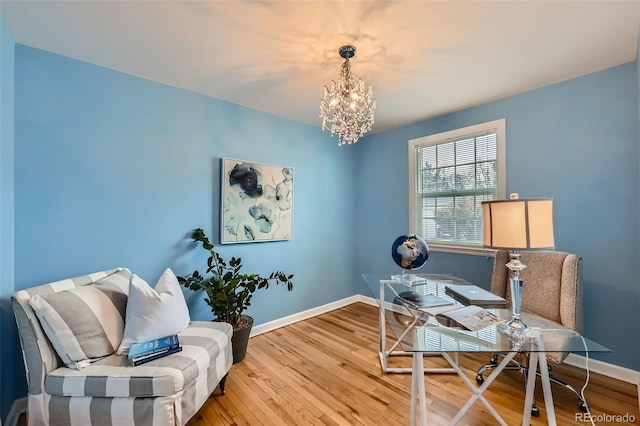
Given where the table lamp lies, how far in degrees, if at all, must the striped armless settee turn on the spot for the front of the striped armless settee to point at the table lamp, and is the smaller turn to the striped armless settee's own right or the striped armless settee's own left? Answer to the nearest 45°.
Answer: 0° — it already faces it

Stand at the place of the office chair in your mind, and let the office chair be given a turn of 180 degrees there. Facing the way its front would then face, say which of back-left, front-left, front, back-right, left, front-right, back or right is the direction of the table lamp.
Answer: back-right

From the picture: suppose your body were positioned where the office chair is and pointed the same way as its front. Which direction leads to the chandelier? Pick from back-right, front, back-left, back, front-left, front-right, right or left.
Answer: front

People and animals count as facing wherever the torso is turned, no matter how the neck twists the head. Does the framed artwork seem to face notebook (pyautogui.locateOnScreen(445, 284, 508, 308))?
yes

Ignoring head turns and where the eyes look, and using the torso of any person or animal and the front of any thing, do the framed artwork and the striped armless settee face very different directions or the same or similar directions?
same or similar directions

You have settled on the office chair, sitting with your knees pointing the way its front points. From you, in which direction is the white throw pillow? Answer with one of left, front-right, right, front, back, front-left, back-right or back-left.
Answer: front

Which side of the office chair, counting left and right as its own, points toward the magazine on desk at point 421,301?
front

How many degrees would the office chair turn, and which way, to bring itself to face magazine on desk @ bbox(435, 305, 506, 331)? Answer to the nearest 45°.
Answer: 0° — it already faces it

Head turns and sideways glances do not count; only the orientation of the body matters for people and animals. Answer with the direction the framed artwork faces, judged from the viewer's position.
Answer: facing the viewer and to the right of the viewer

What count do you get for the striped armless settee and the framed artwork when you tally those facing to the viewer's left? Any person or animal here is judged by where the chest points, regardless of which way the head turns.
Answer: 0

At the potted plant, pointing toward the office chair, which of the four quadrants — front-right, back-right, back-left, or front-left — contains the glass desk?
front-right

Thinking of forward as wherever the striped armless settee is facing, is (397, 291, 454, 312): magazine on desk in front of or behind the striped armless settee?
in front
